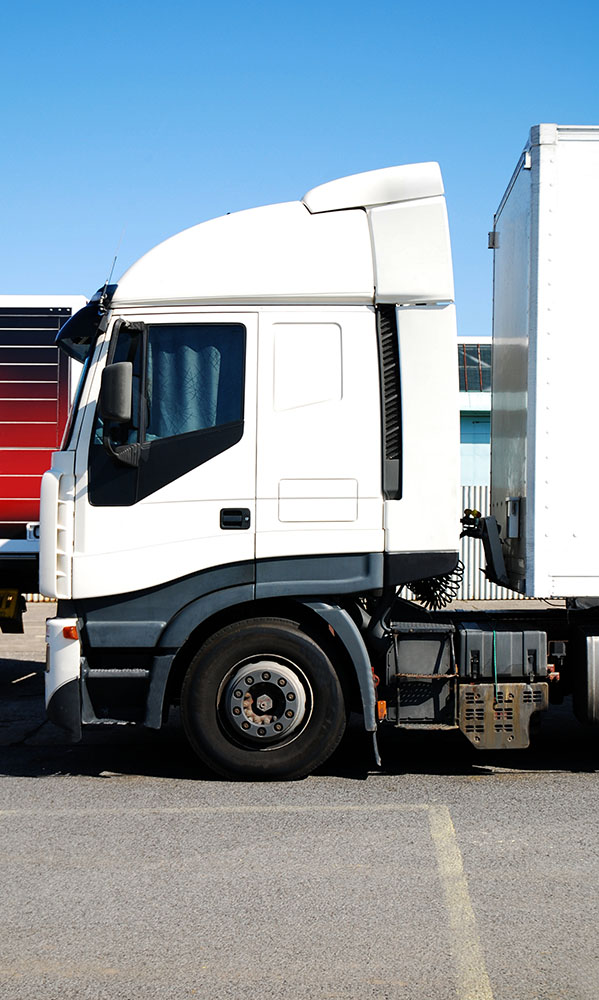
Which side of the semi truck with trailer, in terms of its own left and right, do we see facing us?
left

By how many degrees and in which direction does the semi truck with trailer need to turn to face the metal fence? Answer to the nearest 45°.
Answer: approximately 90° to its right
